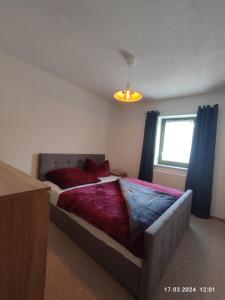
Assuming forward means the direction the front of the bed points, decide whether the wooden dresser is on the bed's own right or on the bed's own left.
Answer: on the bed's own right

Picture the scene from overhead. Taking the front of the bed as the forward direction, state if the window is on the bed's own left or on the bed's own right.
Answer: on the bed's own left

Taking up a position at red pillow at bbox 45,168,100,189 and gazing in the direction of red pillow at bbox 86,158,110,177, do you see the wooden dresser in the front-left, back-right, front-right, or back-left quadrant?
back-right

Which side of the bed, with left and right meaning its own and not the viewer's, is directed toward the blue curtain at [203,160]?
left

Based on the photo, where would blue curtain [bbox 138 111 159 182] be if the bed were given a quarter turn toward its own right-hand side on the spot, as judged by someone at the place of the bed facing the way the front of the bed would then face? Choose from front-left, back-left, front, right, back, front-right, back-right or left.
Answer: back-right

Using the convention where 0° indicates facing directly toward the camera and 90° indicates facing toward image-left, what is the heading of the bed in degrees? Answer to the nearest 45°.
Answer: approximately 315°

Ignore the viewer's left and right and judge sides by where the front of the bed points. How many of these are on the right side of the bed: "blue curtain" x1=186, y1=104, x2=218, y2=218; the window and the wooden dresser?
1

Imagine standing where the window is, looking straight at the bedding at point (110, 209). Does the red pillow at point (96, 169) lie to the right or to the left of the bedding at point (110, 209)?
right
